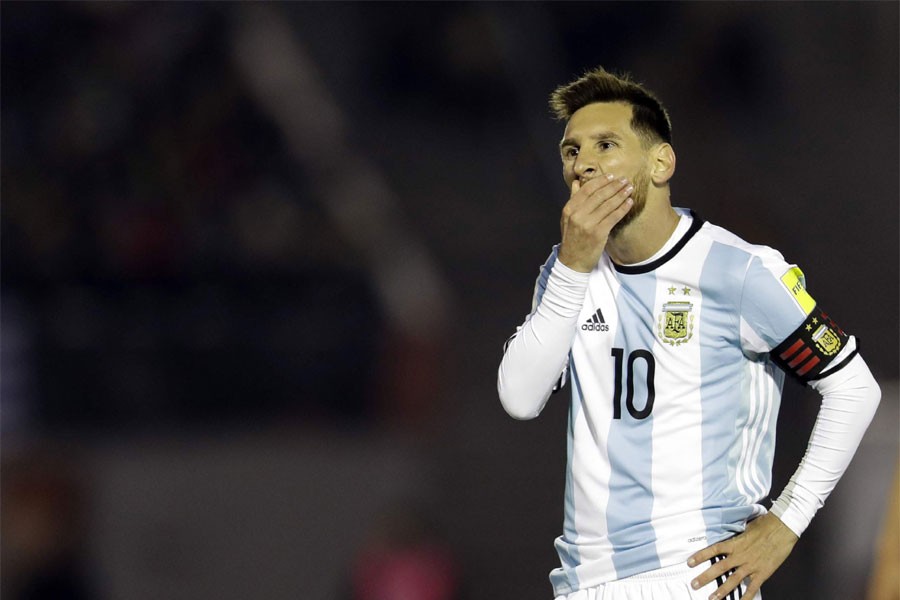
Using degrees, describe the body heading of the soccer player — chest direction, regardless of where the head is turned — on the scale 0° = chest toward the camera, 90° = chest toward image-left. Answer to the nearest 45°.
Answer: approximately 45°
